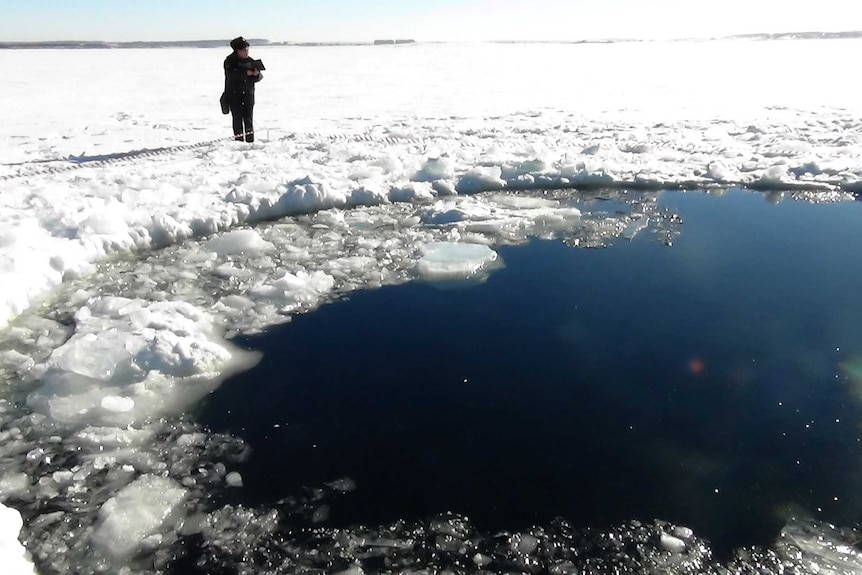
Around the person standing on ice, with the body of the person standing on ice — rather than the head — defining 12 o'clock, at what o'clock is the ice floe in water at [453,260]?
The ice floe in water is roughly at 1 o'clock from the person standing on ice.

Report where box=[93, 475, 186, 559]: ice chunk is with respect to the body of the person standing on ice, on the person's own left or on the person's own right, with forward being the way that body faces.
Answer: on the person's own right

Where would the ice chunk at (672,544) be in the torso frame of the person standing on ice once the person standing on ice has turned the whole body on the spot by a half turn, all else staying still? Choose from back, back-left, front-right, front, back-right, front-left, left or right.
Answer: back-left

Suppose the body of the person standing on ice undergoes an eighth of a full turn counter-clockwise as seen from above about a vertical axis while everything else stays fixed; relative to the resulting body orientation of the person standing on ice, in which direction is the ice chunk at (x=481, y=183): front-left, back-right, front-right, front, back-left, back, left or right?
front-right

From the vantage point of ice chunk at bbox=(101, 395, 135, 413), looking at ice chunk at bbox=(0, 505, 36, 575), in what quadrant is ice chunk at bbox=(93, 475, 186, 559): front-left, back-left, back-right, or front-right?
front-left

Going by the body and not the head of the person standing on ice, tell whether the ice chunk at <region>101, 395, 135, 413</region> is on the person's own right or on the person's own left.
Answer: on the person's own right

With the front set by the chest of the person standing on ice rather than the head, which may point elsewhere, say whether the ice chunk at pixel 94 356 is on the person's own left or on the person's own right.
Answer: on the person's own right

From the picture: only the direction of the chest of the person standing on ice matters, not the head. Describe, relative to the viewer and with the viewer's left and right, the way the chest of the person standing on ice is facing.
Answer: facing the viewer and to the right of the viewer

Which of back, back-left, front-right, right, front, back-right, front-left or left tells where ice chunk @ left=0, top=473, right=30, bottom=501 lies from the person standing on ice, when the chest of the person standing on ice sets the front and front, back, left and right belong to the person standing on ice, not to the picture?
front-right

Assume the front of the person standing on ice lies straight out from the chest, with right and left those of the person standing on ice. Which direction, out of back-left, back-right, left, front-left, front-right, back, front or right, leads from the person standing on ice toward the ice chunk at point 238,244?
front-right
